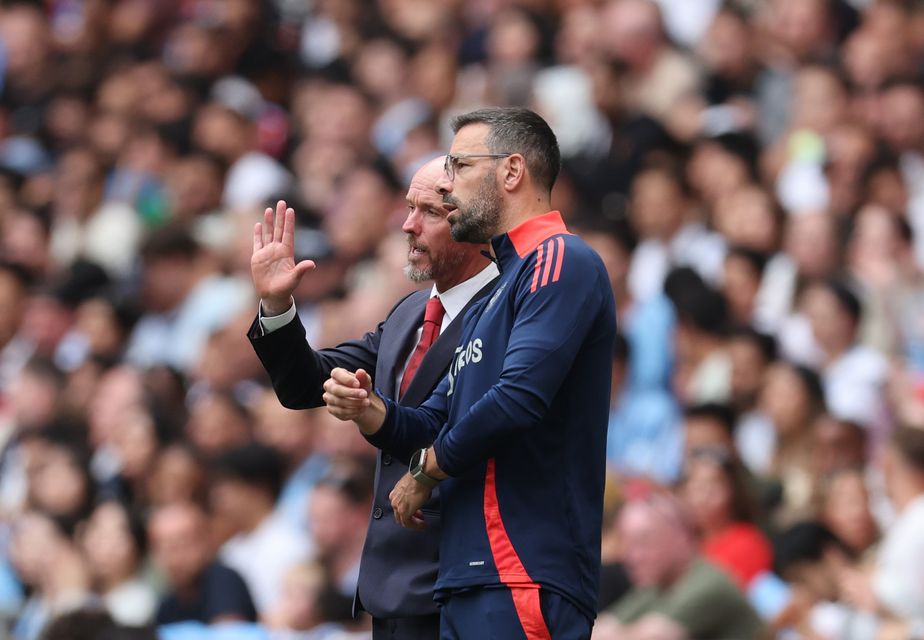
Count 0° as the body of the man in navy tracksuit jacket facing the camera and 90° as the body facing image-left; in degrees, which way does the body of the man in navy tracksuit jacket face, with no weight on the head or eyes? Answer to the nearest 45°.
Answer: approximately 90°

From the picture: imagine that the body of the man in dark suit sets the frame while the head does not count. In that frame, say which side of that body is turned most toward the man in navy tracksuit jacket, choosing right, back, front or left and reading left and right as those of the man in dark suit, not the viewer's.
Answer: left

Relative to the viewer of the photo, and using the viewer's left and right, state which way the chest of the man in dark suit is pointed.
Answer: facing the viewer and to the left of the viewer

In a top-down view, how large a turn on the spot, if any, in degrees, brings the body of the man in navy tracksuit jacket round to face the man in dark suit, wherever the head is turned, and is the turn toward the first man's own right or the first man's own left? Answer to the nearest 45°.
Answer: approximately 45° to the first man's own right

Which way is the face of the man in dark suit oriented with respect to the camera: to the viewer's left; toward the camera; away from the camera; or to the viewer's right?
to the viewer's left

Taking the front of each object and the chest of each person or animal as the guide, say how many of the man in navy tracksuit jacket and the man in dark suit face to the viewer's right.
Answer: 0
